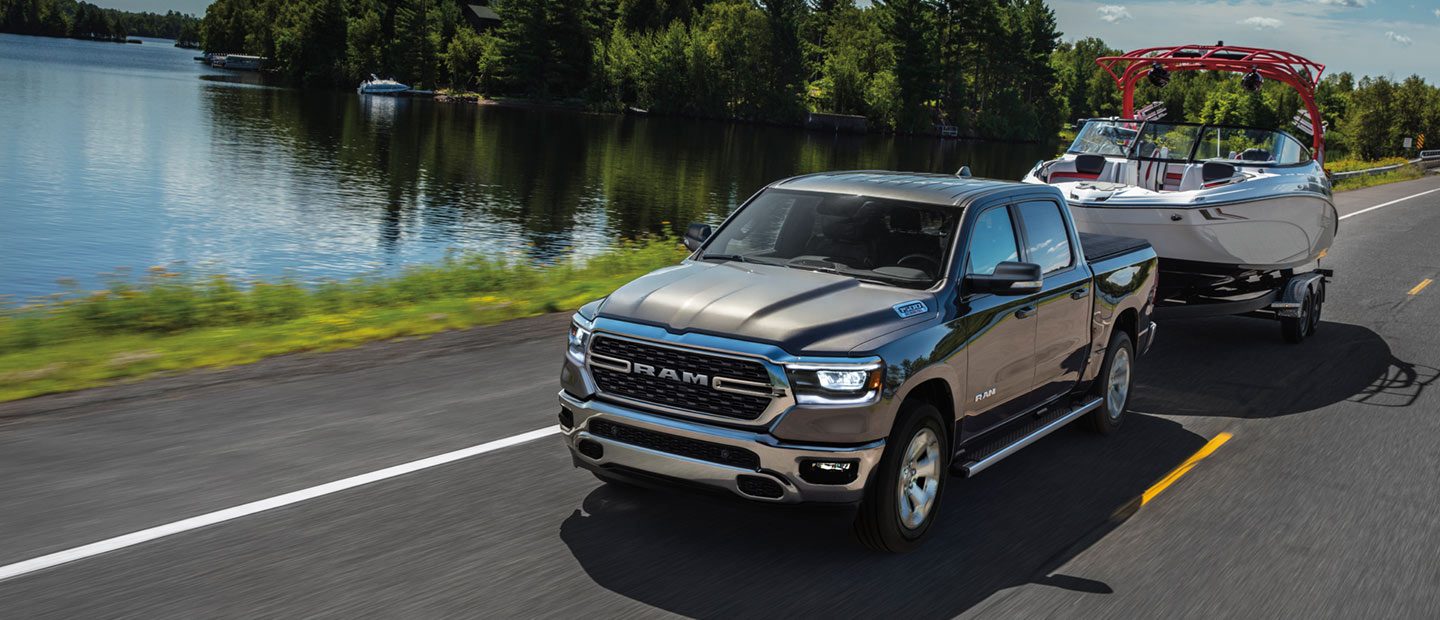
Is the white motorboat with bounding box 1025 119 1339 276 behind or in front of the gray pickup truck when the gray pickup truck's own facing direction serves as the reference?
behind

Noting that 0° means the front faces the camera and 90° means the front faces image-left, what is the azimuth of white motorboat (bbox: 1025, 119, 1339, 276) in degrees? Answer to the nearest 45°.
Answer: approximately 45°

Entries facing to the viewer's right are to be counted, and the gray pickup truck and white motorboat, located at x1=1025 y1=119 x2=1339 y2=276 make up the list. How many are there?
0

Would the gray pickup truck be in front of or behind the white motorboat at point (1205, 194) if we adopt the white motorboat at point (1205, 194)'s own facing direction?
in front

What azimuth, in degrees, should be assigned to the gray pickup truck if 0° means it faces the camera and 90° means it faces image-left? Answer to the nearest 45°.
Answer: approximately 45°

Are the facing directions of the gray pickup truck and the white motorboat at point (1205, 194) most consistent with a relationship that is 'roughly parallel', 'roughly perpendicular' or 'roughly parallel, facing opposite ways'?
roughly parallel
